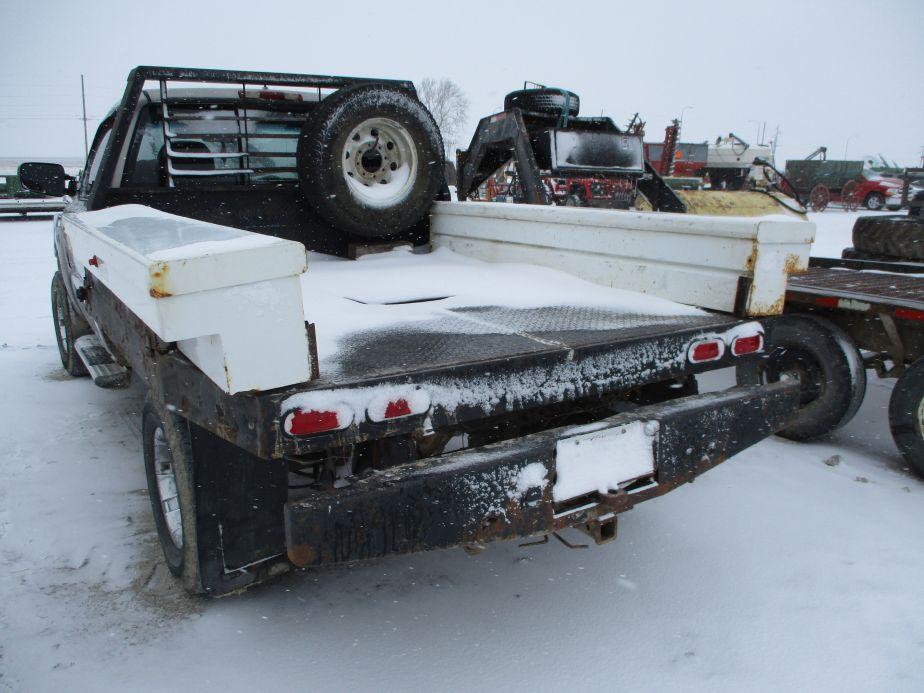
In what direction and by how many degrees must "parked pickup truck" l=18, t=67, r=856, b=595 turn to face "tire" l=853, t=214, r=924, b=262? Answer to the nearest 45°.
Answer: approximately 90° to its right

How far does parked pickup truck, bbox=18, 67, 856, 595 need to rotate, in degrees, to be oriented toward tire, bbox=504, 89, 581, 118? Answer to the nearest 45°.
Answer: approximately 45° to its right

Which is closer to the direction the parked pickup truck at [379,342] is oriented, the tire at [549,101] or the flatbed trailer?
the tire

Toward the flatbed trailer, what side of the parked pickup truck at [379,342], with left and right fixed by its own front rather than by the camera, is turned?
right

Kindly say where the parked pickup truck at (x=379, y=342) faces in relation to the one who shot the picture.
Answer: facing away from the viewer and to the left of the viewer
